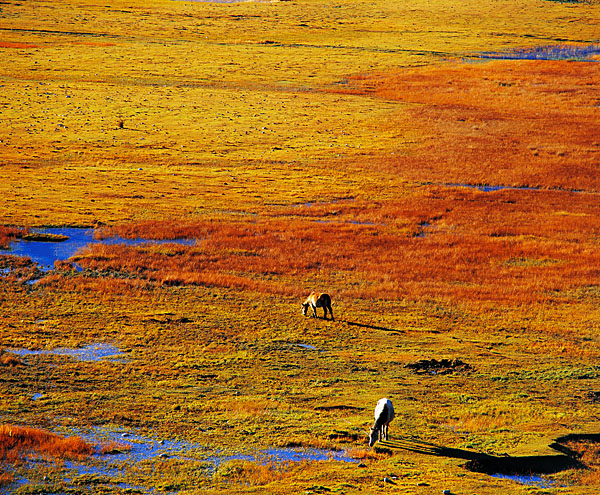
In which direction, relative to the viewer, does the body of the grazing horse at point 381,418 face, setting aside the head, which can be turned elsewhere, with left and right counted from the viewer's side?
facing the viewer and to the left of the viewer

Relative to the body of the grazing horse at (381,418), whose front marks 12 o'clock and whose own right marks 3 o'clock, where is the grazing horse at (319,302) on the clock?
the grazing horse at (319,302) is roughly at 4 o'clock from the grazing horse at (381,418).
